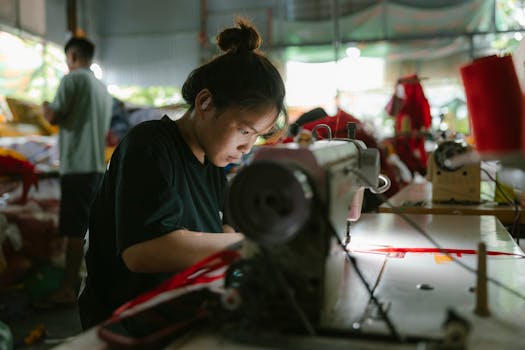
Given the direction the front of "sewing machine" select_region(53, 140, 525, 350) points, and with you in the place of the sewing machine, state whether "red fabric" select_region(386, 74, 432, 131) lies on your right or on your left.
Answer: on your right

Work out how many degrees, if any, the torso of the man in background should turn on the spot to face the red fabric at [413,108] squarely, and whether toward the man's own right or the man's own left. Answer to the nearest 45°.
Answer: approximately 135° to the man's own right

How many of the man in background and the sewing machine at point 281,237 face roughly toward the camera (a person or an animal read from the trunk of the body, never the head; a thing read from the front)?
0

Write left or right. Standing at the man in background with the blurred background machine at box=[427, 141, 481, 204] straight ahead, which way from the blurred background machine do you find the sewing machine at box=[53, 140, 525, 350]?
right

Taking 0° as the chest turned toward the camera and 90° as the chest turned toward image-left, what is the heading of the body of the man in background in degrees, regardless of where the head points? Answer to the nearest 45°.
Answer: approximately 135°

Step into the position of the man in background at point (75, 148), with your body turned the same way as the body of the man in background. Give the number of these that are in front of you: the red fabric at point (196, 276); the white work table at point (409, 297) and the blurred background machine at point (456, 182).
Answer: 0

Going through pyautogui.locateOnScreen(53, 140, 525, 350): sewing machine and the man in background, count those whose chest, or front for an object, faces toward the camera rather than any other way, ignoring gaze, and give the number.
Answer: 0

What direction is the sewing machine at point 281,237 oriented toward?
to the viewer's left

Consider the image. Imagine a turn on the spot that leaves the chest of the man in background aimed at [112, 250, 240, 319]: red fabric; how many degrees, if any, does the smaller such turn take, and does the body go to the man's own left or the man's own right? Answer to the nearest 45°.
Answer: approximately 135° to the man's own left

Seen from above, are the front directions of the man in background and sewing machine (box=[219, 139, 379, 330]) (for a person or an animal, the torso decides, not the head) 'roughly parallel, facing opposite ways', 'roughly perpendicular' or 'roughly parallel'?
roughly parallel

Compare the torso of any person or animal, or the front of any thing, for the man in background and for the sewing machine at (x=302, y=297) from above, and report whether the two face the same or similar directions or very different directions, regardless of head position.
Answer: same or similar directions

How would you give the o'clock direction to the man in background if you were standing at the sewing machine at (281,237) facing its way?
The man in background is roughly at 2 o'clock from the sewing machine.

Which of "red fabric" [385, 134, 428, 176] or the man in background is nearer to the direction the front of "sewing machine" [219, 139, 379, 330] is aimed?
the man in background
